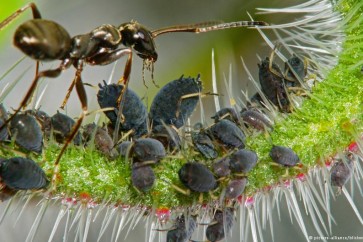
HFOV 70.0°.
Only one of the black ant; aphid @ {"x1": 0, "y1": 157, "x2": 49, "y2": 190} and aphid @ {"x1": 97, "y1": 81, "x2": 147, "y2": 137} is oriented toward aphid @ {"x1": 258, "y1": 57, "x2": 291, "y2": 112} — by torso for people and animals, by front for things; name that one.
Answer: the black ant

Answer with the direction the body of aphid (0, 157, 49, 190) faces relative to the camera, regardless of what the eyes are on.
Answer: to the viewer's left

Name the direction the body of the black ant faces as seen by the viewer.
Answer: to the viewer's right

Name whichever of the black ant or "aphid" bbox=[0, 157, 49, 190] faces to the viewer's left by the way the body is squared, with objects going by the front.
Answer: the aphid
